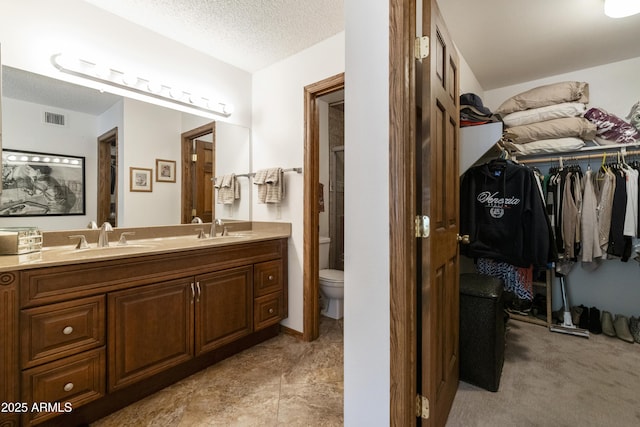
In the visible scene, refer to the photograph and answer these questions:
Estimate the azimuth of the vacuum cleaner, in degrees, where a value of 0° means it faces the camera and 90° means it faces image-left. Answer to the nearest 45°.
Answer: approximately 0°

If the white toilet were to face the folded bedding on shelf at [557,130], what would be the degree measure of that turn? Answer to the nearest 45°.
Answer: approximately 45° to its left

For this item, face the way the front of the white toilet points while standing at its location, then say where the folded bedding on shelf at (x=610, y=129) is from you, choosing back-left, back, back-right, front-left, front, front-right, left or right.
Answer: front-left

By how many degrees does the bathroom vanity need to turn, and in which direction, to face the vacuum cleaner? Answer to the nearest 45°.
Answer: approximately 45° to its left

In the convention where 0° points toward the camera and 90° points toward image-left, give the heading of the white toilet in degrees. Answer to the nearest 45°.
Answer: approximately 315°

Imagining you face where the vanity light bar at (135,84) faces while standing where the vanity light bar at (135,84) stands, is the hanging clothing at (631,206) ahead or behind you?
ahead

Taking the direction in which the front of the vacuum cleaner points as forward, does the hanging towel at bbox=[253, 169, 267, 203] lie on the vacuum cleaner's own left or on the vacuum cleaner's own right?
on the vacuum cleaner's own right

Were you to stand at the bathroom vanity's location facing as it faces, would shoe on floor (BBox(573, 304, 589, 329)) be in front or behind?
in front

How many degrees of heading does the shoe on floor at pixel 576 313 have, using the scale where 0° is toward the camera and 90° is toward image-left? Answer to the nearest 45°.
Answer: approximately 0°

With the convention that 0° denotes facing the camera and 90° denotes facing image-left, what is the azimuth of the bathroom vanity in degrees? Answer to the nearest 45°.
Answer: approximately 315°
